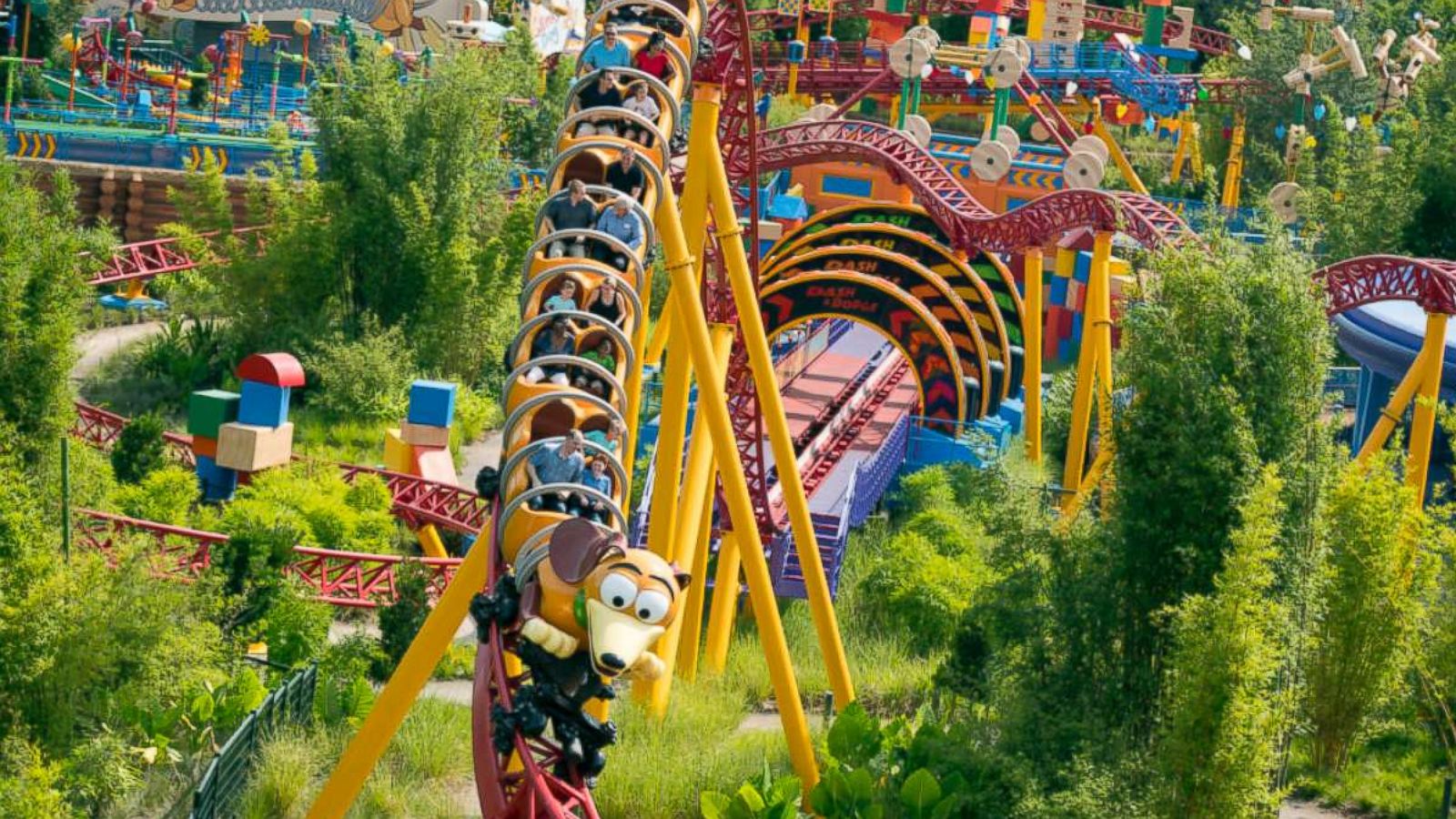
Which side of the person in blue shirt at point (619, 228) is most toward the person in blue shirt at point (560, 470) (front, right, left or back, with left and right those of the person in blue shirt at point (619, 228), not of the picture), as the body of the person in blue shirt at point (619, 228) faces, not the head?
front

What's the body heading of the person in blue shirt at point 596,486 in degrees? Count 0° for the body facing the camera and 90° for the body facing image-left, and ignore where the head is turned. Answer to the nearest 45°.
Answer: approximately 0°

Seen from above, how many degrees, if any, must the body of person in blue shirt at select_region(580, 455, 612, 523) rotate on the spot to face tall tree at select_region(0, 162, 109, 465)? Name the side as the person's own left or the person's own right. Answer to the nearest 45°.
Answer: approximately 135° to the person's own right

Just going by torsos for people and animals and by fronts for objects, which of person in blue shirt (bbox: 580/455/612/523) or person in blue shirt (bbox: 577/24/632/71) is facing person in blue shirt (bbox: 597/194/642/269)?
person in blue shirt (bbox: 577/24/632/71)

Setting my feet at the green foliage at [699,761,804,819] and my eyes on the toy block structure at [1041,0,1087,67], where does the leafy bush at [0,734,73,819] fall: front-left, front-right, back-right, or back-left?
back-left

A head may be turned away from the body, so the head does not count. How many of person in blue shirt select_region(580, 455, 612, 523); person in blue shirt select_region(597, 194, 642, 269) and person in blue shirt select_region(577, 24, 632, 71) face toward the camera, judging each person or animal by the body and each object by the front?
3
